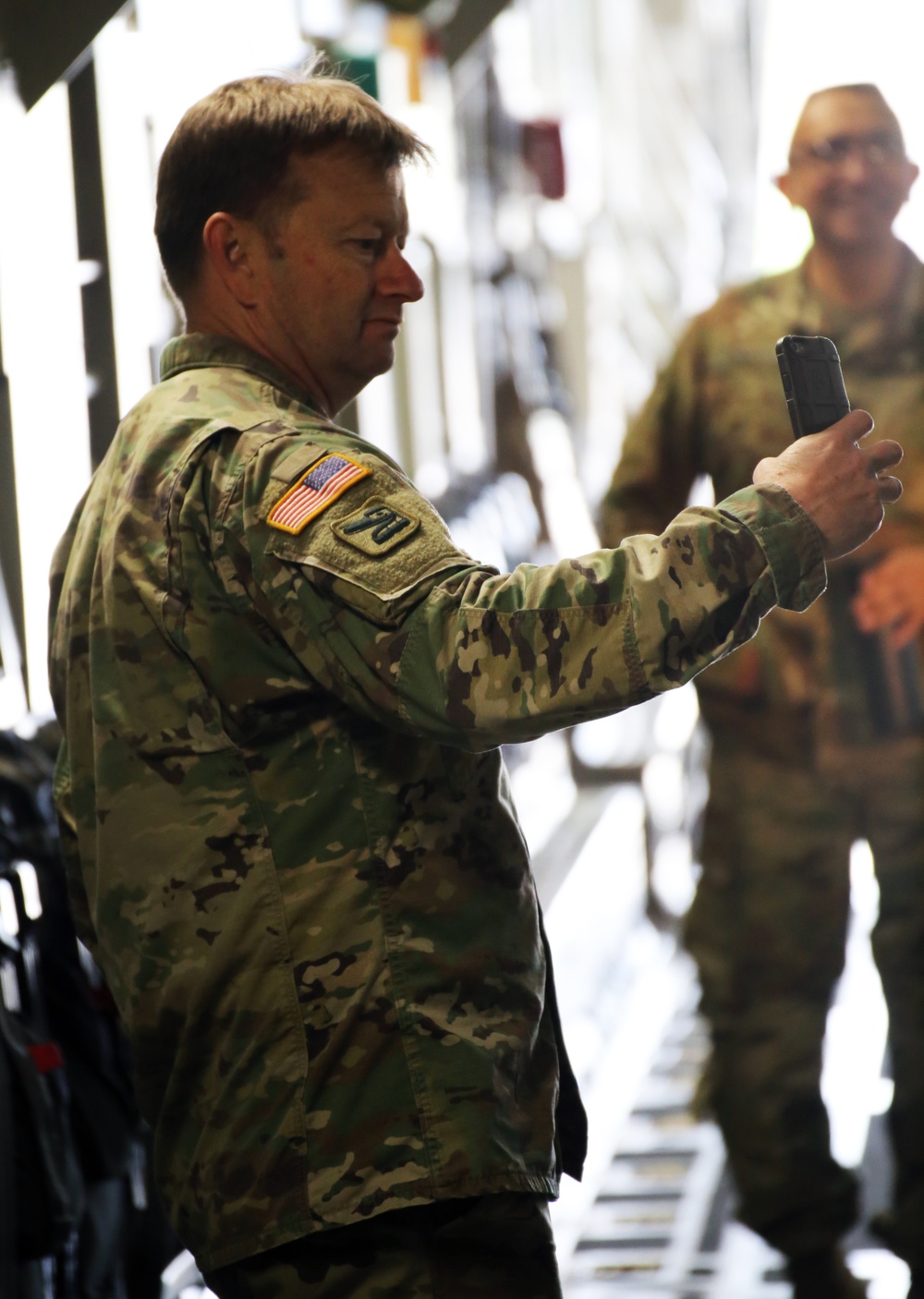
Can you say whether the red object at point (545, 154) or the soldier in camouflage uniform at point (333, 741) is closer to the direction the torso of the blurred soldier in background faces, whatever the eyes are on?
the soldier in camouflage uniform

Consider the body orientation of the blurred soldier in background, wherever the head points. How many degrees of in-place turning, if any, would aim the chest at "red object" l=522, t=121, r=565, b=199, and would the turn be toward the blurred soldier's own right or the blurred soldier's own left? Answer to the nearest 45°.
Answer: approximately 180°

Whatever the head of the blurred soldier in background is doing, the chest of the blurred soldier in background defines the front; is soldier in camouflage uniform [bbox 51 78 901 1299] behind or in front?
in front

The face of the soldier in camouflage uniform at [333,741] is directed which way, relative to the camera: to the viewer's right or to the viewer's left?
to the viewer's right

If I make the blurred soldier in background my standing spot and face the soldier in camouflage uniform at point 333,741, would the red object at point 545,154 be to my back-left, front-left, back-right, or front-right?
back-right

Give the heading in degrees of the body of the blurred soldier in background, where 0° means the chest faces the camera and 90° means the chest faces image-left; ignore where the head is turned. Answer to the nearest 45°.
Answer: approximately 0°

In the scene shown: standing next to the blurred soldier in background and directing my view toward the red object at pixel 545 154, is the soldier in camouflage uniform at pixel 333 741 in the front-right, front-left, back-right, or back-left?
back-left
